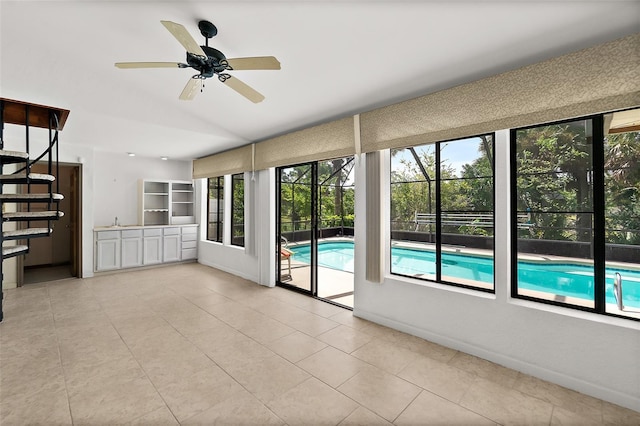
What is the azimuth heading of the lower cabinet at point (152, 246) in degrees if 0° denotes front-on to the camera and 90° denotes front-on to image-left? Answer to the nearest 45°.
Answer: approximately 0°

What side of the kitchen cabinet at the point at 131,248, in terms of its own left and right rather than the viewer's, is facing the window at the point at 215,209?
left

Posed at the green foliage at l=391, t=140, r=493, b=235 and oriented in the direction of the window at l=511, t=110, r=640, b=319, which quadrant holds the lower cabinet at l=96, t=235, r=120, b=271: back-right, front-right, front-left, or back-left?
front-right

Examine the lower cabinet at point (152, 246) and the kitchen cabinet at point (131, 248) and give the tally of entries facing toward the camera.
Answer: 2

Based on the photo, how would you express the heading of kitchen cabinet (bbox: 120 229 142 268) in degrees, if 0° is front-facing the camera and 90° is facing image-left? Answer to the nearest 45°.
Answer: approximately 0°

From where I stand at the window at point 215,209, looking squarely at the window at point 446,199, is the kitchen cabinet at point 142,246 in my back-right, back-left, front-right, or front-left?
back-right

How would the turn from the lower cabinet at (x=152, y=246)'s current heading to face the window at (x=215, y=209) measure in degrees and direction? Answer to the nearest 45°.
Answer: approximately 90° to its left
